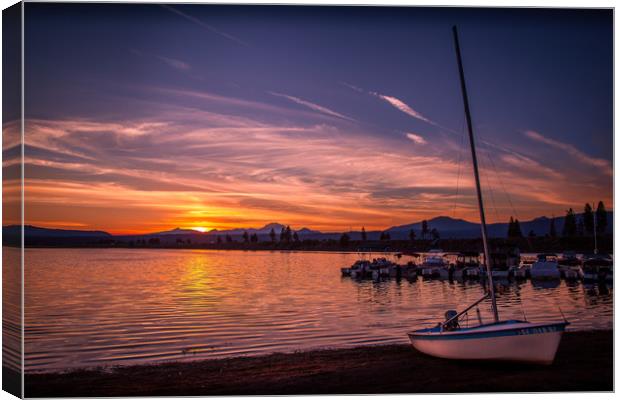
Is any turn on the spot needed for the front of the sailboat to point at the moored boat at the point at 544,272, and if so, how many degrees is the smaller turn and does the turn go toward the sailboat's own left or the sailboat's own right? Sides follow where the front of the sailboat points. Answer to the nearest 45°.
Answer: approximately 135° to the sailboat's own left

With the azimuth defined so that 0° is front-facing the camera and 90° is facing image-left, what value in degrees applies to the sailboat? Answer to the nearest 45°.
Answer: approximately 315°

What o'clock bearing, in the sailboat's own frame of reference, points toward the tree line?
The tree line is roughly at 8 o'clock from the sailboat.

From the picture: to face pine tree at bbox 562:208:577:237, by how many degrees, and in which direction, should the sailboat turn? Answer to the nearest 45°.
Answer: approximately 135° to its left
